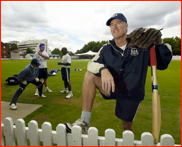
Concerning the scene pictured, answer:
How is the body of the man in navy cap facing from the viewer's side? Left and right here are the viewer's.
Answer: facing the viewer and to the left of the viewer
